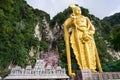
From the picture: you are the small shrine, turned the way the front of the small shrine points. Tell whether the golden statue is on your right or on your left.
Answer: on your left

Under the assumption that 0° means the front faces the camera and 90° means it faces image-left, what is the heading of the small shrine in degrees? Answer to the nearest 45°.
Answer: approximately 0°
